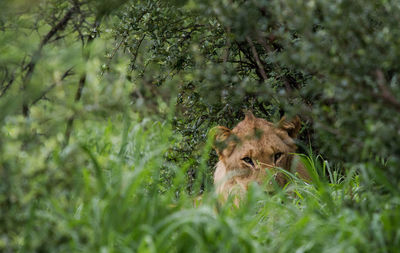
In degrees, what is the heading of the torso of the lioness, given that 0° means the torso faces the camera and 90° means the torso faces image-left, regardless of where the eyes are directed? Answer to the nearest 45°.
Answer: approximately 0°
